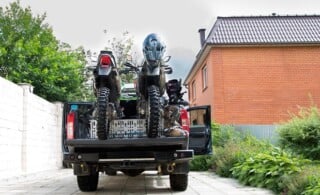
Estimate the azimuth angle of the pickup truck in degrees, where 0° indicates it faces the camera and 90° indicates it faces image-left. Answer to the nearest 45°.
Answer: approximately 180°

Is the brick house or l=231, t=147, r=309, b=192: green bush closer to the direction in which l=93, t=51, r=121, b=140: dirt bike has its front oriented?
the brick house

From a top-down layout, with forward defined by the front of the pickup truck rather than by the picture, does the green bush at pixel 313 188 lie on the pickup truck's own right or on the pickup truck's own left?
on the pickup truck's own right

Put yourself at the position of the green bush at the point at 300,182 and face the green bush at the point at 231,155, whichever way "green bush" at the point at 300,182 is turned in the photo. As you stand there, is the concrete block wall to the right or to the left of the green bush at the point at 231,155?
left

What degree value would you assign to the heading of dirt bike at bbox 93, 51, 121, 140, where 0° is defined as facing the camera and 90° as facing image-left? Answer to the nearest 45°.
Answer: approximately 180°

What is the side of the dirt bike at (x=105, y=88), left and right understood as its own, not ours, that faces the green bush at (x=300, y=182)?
right
